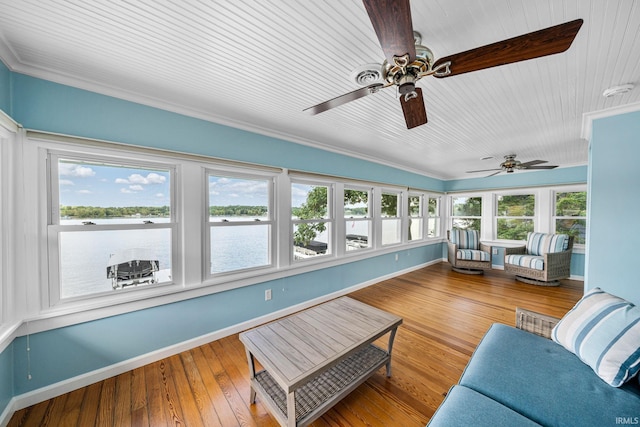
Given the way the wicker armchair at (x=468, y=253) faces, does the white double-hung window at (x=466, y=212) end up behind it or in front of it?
behind

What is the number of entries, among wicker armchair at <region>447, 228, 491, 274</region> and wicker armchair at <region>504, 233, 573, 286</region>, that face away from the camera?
0

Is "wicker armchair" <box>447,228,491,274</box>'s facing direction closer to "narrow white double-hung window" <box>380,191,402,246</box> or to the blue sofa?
the blue sofa

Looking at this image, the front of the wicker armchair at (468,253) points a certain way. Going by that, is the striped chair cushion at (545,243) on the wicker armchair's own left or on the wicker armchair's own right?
on the wicker armchair's own left

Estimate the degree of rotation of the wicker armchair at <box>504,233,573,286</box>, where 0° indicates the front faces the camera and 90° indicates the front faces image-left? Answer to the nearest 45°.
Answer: approximately 45°

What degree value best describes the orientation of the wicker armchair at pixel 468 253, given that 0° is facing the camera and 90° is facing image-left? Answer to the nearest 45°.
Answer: approximately 315°

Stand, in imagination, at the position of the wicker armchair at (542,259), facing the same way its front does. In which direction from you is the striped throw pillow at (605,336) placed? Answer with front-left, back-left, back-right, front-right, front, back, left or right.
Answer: front-left

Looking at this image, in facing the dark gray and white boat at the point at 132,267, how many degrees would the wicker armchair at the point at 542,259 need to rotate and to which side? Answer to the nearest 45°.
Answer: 0° — it already faces it

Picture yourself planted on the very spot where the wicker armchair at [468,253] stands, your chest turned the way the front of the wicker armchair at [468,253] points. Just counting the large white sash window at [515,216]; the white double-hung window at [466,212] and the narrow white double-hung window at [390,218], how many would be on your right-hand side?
1

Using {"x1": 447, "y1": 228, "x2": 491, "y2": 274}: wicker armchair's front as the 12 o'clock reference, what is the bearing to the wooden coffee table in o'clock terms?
The wooden coffee table is roughly at 2 o'clock from the wicker armchair.

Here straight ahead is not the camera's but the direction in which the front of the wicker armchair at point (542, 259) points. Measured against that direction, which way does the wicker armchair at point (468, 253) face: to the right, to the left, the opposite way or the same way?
to the left
